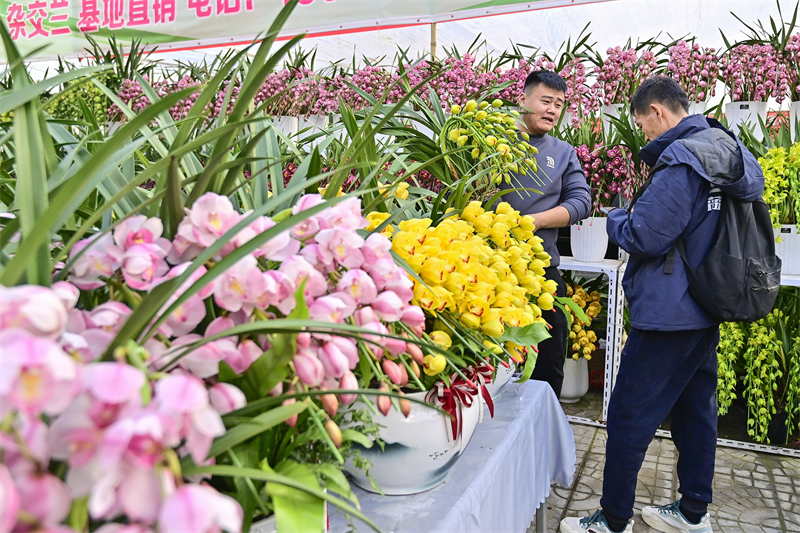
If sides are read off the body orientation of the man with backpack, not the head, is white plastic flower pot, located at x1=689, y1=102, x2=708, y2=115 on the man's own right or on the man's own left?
on the man's own right

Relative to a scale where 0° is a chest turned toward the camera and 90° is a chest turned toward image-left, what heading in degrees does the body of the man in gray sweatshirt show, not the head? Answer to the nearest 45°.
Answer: approximately 45°

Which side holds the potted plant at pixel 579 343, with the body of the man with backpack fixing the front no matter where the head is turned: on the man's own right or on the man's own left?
on the man's own right

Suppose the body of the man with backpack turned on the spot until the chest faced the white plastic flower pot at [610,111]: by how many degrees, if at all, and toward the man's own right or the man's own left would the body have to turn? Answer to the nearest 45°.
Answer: approximately 90° to the man's own right

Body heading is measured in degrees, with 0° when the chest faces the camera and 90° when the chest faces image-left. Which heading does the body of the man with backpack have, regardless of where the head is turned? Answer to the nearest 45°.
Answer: approximately 90°

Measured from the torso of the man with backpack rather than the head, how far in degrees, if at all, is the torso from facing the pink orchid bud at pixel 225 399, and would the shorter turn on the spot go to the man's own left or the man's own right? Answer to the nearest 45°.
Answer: approximately 90° to the man's own left
